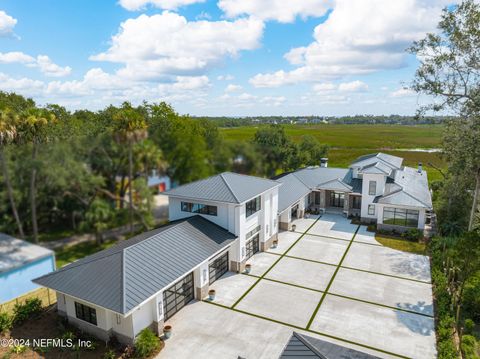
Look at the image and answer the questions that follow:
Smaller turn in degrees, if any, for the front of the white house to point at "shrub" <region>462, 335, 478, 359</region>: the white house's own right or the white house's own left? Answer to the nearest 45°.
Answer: approximately 45° to the white house's own left

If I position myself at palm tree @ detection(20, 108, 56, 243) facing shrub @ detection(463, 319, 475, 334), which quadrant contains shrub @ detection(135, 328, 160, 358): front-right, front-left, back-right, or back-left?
front-right

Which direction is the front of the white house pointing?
toward the camera

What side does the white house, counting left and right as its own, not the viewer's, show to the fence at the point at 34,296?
right

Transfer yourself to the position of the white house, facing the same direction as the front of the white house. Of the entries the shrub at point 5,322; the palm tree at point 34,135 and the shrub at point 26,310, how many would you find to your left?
0

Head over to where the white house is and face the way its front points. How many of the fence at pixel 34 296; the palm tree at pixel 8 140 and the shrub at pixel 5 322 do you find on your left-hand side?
0

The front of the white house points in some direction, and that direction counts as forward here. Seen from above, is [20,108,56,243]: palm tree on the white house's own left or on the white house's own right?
on the white house's own right

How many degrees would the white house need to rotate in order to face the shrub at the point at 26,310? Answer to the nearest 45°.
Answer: approximately 45° to its right
